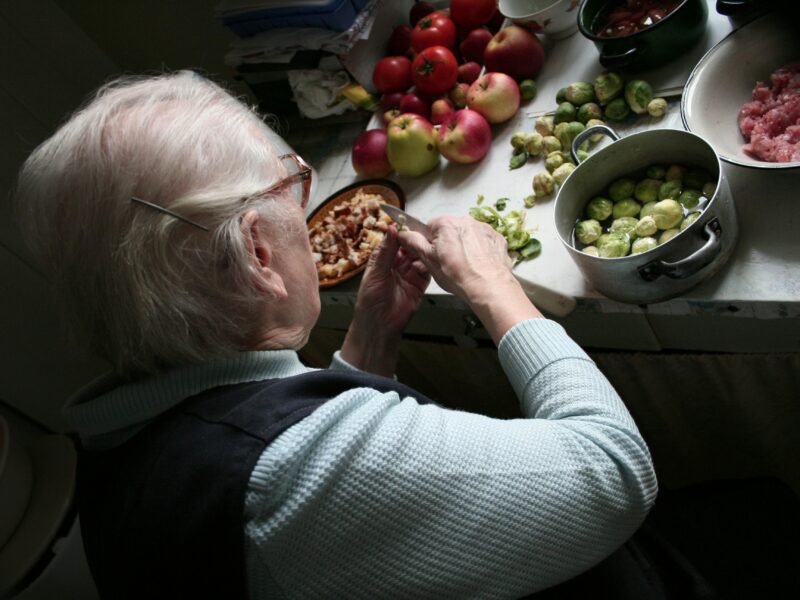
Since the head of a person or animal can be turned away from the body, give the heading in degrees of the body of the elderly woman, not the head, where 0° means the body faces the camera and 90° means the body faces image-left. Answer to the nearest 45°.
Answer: approximately 225°

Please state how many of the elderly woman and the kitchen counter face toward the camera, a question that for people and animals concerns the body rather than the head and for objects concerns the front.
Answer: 1

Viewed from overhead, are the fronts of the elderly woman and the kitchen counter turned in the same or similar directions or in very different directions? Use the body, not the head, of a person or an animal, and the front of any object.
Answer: very different directions

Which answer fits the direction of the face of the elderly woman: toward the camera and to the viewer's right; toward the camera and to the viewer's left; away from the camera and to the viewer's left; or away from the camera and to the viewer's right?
away from the camera and to the viewer's right

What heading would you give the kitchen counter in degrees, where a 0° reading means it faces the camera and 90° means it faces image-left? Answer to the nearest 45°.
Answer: approximately 0°
